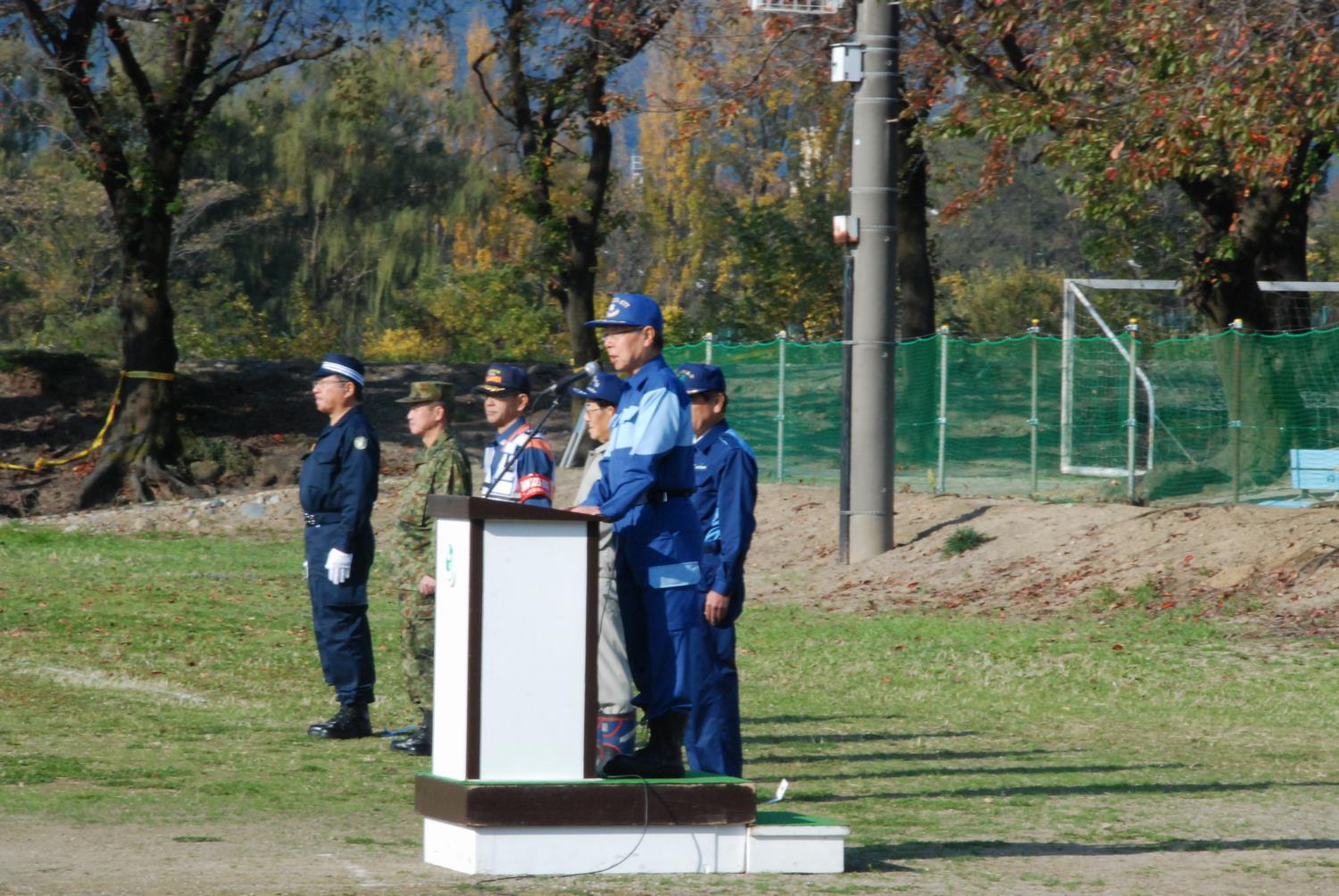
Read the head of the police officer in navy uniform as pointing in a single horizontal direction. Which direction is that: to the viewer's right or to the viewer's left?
to the viewer's left

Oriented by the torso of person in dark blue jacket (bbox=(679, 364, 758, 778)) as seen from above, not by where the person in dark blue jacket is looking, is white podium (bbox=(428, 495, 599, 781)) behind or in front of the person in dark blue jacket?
in front

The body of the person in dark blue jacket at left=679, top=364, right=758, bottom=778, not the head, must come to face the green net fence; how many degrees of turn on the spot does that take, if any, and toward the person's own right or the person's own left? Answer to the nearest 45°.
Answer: approximately 135° to the person's own right

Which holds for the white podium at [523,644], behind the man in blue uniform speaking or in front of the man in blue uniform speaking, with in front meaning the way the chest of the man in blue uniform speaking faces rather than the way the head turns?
in front

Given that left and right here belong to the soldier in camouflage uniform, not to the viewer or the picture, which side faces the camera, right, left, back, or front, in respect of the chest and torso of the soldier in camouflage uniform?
left

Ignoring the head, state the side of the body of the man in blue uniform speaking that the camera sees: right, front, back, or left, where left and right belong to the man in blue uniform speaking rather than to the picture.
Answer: left

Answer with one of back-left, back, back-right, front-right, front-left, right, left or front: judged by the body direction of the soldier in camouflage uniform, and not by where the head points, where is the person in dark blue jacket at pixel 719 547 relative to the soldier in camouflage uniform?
back-left

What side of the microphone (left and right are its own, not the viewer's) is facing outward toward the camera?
right

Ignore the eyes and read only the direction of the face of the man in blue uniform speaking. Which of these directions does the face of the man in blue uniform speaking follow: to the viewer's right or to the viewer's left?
to the viewer's left

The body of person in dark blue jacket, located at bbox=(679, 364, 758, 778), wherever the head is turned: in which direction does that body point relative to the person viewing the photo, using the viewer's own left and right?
facing the viewer and to the left of the viewer

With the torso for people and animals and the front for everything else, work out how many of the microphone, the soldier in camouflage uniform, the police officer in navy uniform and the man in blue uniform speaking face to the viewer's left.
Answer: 3

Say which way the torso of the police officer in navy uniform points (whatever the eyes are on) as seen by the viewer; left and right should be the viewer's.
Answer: facing to the left of the viewer
